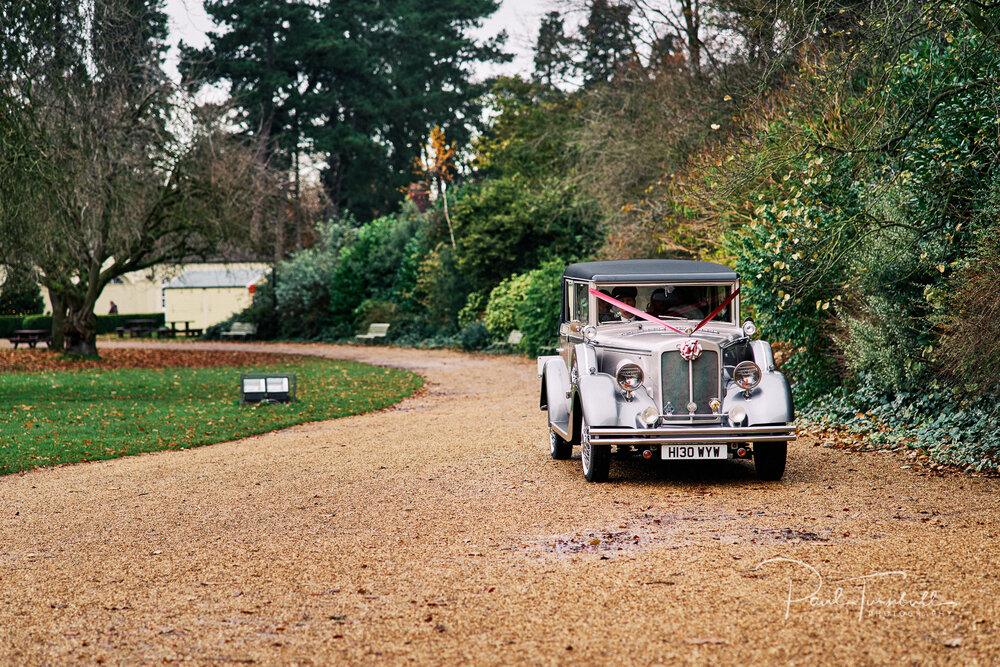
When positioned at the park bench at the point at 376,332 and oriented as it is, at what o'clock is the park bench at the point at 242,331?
the park bench at the point at 242,331 is roughly at 3 o'clock from the park bench at the point at 376,332.

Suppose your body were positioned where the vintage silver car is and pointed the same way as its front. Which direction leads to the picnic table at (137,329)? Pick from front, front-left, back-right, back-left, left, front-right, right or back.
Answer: back-right

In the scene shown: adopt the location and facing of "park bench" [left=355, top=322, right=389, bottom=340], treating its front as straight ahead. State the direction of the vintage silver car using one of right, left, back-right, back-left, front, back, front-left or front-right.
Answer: front-left

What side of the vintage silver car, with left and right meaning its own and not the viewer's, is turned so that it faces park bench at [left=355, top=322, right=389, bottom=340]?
back

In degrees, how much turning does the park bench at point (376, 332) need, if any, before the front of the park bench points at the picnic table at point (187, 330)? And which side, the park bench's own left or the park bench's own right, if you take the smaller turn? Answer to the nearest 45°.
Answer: approximately 90° to the park bench's own right

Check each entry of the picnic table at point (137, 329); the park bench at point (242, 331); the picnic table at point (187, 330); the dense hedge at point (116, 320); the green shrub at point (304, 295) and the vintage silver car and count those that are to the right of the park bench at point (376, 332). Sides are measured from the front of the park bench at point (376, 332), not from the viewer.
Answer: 5

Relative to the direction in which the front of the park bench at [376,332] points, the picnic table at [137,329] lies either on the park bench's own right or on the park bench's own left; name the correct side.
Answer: on the park bench's own right

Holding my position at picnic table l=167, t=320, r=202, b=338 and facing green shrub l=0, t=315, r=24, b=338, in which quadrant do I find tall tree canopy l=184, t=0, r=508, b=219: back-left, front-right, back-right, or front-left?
back-right

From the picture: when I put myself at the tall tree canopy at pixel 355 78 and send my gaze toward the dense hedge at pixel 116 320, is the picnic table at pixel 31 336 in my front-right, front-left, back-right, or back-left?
front-left

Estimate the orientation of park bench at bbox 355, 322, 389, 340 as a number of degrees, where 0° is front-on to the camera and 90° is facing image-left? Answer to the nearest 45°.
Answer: approximately 45°

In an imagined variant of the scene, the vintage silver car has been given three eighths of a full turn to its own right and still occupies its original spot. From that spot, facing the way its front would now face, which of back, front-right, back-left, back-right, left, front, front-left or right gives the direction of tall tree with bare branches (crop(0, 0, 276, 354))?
front

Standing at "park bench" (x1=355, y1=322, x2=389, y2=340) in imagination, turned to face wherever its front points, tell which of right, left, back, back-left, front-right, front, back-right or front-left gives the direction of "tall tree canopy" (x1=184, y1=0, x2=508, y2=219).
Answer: back-right

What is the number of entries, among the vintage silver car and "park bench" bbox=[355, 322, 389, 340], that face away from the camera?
0

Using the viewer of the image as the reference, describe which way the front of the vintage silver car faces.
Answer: facing the viewer

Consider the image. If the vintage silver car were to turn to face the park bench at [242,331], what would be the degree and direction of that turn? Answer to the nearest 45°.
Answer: approximately 135° to its right

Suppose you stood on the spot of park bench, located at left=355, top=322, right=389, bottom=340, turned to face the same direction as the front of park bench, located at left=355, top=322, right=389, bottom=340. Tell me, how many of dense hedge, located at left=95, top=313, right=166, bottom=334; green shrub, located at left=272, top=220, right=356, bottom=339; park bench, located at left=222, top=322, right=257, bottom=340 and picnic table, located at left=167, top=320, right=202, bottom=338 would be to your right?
4

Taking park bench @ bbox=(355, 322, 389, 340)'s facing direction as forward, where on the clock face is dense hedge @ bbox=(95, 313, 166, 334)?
The dense hedge is roughly at 3 o'clock from the park bench.
